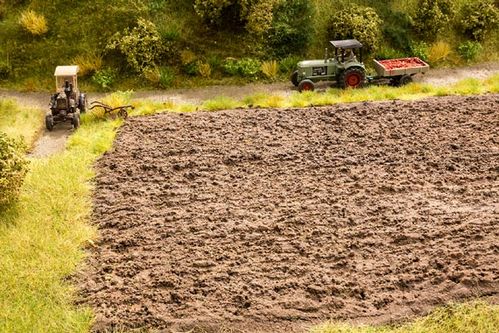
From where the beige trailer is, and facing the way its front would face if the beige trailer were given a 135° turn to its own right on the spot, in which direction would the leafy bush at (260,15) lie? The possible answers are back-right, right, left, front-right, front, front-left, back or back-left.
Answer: back-left

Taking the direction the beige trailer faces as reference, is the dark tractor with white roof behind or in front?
in front

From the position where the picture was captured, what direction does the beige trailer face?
facing to the left of the viewer

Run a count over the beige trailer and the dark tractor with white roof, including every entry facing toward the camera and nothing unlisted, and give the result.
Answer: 1

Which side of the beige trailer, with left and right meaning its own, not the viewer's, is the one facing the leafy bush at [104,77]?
front

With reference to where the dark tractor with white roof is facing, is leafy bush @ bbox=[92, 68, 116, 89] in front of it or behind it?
behind

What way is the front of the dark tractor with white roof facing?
toward the camera

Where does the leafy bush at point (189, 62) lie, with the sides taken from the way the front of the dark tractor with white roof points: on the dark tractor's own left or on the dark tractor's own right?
on the dark tractor's own left

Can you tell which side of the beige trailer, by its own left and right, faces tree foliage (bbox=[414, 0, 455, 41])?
right

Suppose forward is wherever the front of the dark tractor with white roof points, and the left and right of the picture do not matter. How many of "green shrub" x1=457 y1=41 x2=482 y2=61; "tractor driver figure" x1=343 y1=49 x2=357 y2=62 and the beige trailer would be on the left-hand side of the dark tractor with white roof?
3

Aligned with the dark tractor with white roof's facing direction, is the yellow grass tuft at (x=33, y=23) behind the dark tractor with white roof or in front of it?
behind

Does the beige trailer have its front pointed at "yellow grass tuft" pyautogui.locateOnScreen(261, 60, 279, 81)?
yes

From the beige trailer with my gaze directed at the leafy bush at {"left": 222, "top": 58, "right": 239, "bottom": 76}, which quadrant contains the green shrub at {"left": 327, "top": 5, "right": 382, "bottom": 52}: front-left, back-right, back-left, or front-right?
front-right

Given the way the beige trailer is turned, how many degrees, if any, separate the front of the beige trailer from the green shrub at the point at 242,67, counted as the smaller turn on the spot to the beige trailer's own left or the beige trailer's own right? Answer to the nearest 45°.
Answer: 0° — it already faces it

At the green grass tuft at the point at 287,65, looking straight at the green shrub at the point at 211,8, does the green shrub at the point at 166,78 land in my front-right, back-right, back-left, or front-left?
front-left
